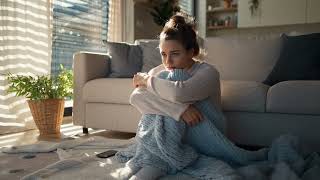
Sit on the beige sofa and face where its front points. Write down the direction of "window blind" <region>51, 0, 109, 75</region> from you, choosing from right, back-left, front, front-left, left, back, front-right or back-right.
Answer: back-right

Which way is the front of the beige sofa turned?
toward the camera

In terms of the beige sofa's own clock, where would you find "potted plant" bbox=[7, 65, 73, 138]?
The potted plant is roughly at 3 o'clock from the beige sofa.

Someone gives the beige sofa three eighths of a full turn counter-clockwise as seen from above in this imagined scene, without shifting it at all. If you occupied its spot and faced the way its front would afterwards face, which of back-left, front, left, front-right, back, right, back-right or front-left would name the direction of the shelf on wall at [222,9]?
front-left

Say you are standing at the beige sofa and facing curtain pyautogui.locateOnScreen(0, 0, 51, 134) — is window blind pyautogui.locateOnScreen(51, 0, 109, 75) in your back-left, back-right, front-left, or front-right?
front-right

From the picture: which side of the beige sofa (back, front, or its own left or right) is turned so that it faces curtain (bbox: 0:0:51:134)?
right

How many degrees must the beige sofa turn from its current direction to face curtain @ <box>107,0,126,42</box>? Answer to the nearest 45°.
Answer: approximately 135° to its right

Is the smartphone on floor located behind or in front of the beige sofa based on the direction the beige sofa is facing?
in front
